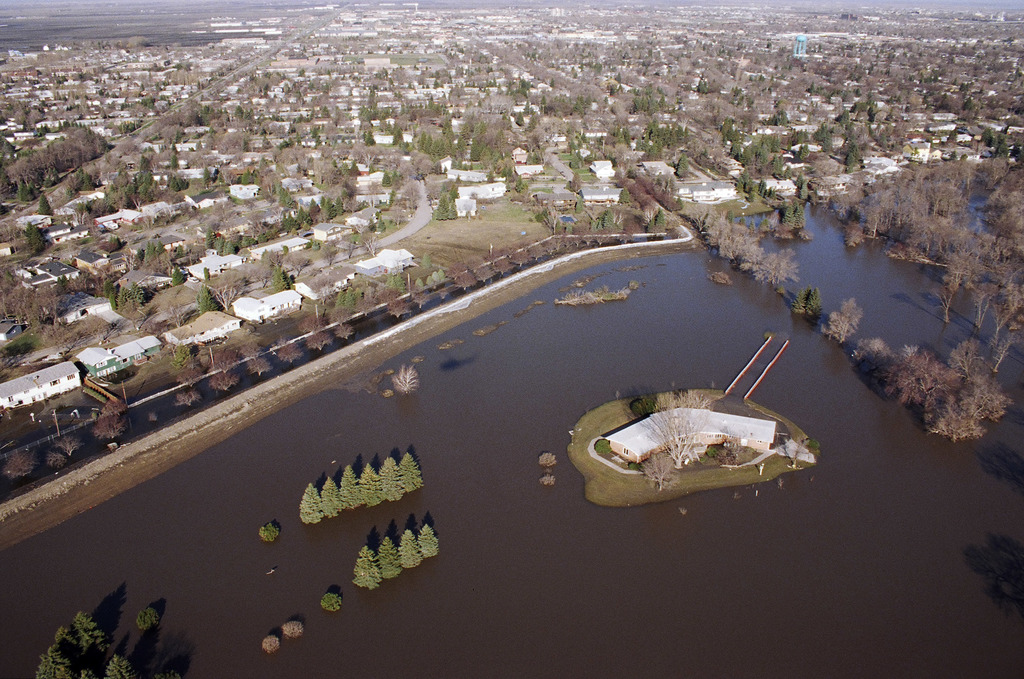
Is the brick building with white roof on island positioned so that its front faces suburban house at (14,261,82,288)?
no

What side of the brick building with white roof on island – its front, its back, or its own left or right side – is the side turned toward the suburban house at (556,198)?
back

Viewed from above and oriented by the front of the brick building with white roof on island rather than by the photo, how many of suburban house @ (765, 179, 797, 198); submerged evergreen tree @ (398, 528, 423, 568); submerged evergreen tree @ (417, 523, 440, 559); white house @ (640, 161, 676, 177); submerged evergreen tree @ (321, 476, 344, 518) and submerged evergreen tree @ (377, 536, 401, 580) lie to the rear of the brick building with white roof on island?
2

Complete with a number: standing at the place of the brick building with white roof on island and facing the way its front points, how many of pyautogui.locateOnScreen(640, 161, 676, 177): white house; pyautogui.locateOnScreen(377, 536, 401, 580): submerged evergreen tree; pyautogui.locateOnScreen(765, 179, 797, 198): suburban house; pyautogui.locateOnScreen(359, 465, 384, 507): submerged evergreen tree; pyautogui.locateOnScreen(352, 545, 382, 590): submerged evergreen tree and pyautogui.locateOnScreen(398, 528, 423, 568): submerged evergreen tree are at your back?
2

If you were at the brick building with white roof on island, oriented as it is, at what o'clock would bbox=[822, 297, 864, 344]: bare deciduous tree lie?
The bare deciduous tree is roughly at 7 o'clock from the brick building with white roof on island.

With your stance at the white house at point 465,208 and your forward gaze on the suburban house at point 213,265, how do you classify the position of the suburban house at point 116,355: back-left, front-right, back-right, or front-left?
front-left

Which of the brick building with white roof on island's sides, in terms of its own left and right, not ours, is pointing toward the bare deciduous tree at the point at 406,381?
right

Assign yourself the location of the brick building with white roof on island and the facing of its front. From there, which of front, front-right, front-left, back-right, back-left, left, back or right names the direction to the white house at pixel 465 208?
back-right

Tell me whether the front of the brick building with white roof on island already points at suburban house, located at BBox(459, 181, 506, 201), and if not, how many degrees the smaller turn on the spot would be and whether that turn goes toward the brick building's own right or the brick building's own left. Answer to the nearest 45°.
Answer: approximately 135° to the brick building's own right

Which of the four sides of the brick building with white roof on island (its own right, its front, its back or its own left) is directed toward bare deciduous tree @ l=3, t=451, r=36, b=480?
right

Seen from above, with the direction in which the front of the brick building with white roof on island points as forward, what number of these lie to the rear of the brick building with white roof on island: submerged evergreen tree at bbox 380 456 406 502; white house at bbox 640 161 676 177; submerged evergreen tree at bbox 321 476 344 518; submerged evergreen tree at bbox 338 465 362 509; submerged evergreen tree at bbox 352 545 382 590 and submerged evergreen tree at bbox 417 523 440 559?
1

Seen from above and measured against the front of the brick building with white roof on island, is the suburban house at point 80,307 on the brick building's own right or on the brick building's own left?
on the brick building's own right

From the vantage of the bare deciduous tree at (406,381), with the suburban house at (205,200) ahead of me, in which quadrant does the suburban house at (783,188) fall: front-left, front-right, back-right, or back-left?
front-right

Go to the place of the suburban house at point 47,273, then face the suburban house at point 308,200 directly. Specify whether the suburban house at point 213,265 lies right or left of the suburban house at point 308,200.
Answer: right

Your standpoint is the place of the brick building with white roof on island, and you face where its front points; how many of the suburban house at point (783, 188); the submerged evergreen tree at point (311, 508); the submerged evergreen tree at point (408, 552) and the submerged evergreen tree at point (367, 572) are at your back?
1

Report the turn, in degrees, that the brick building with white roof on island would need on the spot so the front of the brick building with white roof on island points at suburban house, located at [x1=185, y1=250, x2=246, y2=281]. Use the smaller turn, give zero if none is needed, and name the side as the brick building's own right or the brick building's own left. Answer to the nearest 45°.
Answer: approximately 90° to the brick building's own right

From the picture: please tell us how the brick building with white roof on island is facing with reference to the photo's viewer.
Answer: facing the viewer

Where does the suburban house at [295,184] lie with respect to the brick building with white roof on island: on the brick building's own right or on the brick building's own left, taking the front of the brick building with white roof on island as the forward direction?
on the brick building's own right

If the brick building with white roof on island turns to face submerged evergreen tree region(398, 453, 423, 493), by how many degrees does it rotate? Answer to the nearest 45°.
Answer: approximately 45° to its right

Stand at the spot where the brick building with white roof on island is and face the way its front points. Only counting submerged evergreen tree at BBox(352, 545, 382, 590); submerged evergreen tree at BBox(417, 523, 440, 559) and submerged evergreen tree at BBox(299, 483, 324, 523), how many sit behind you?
0

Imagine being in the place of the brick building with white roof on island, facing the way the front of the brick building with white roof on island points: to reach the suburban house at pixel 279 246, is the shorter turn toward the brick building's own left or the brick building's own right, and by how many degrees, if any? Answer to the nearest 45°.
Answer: approximately 135° to the brick building's own right

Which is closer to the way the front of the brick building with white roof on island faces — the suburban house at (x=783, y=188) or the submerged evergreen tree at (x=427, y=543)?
the submerged evergreen tree

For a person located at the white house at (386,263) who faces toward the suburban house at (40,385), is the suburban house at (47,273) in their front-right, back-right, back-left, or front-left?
front-right

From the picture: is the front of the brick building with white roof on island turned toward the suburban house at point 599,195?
no

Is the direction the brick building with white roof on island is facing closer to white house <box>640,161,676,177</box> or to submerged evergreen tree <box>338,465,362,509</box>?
the submerged evergreen tree
